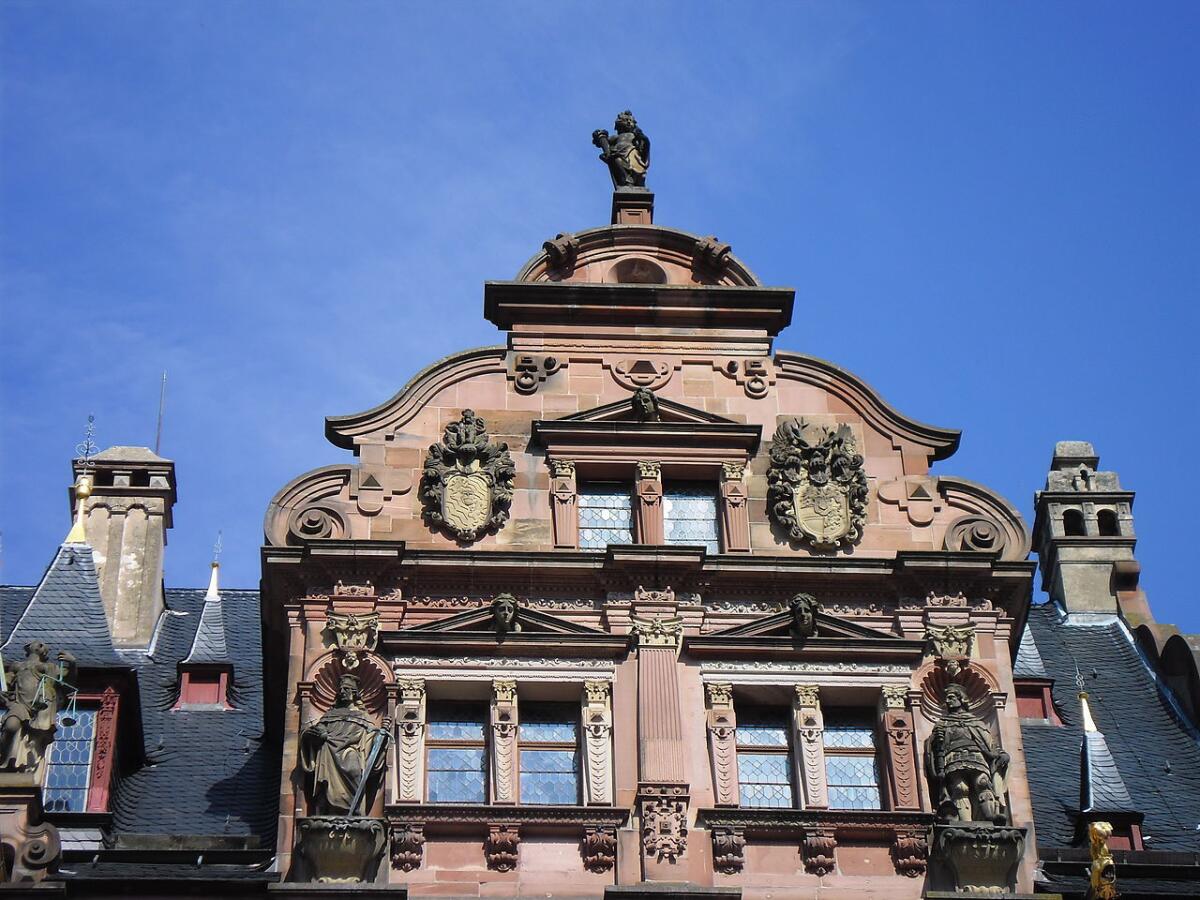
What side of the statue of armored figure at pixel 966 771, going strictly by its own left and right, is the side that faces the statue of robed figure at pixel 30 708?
right

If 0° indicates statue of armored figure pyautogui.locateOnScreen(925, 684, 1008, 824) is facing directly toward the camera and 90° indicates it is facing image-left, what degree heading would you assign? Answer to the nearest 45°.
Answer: approximately 0°

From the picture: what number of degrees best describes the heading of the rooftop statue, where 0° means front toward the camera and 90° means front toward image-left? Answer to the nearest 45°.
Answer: approximately 0°

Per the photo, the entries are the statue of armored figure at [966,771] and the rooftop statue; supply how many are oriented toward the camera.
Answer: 2
